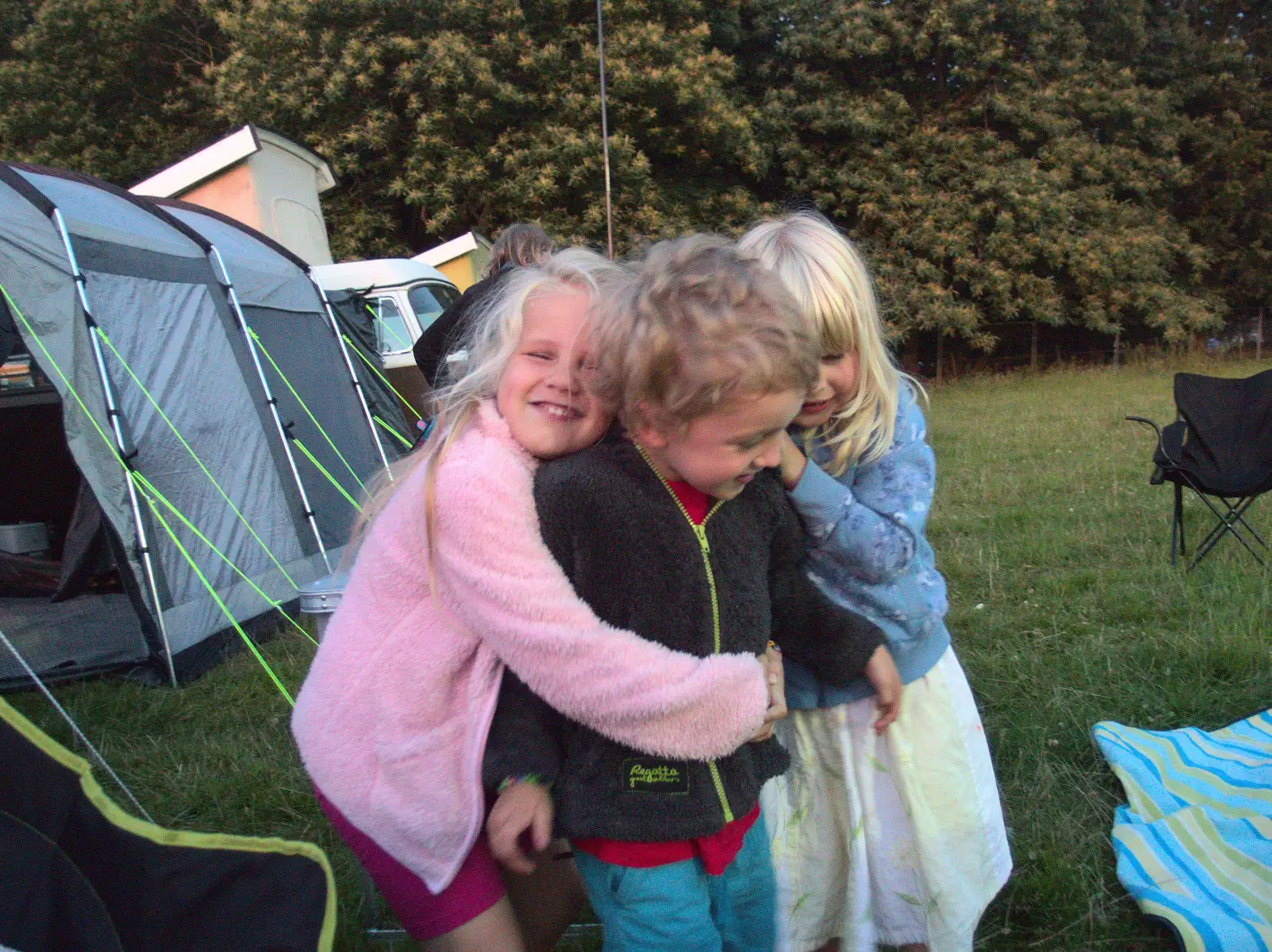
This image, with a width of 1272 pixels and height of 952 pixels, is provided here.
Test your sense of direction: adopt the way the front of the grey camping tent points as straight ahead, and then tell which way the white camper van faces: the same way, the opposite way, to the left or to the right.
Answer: to the left

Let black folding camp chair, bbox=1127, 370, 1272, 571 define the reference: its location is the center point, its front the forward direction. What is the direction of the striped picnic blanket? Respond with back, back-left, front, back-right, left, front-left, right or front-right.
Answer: back-left

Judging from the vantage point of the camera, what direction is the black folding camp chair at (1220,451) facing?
facing away from the viewer and to the left of the viewer

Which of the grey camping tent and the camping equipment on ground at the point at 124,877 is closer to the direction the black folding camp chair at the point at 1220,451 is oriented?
the grey camping tent

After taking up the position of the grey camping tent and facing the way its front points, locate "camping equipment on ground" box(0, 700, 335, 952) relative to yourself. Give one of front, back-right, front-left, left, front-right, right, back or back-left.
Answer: front-left

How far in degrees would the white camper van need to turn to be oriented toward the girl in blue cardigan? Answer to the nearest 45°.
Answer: approximately 45° to its right

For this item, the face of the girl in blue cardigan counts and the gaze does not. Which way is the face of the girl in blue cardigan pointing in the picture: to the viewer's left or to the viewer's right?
to the viewer's left

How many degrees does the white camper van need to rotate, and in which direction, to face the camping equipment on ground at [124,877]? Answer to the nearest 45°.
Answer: approximately 45° to its right

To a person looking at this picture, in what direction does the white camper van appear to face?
facing the viewer and to the right of the viewer

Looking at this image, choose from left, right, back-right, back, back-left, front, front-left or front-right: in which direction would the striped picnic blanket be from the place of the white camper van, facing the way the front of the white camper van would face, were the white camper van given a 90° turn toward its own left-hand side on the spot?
back-right

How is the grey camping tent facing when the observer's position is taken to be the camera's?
facing the viewer and to the left of the viewer

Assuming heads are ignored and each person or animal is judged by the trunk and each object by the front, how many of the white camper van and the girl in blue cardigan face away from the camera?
0

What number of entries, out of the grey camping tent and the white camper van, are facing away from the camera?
0

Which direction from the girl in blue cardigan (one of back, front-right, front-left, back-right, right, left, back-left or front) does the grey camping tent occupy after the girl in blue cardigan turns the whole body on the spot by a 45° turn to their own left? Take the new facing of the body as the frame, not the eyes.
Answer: back-right
